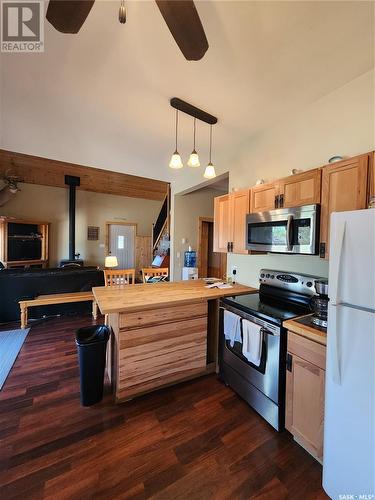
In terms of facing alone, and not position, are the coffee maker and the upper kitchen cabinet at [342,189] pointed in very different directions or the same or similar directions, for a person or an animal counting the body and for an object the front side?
same or similar directions

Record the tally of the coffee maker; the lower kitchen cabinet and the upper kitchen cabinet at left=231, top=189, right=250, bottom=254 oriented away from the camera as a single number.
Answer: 0

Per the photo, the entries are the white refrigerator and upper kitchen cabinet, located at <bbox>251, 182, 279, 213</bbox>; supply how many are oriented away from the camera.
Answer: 0

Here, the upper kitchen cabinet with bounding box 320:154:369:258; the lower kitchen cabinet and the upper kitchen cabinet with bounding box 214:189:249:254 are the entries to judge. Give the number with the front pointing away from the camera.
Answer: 0

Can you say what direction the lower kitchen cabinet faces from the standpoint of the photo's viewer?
facing the viewer and to the left of the viewer

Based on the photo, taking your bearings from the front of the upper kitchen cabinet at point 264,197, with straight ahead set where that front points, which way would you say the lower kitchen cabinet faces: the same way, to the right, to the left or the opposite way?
the same way

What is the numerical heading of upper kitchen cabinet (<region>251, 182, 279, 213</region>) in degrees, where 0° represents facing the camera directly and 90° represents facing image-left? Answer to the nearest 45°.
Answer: approximately 45°

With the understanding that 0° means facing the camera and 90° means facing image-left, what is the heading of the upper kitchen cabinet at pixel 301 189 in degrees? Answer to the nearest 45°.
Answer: approximately 45°

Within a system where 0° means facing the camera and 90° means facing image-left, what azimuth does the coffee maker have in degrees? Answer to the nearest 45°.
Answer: approximately 45°

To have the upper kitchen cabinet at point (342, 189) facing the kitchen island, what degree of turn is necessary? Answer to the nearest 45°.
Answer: approximately 45° to its right

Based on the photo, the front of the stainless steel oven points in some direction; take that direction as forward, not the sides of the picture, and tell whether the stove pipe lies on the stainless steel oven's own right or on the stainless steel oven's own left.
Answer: on the stainless steel oven's own right

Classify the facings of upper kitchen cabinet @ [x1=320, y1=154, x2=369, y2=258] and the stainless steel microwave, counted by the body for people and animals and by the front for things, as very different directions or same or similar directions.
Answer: same or similar directions

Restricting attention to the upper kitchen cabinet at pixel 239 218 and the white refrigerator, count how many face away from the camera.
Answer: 0
